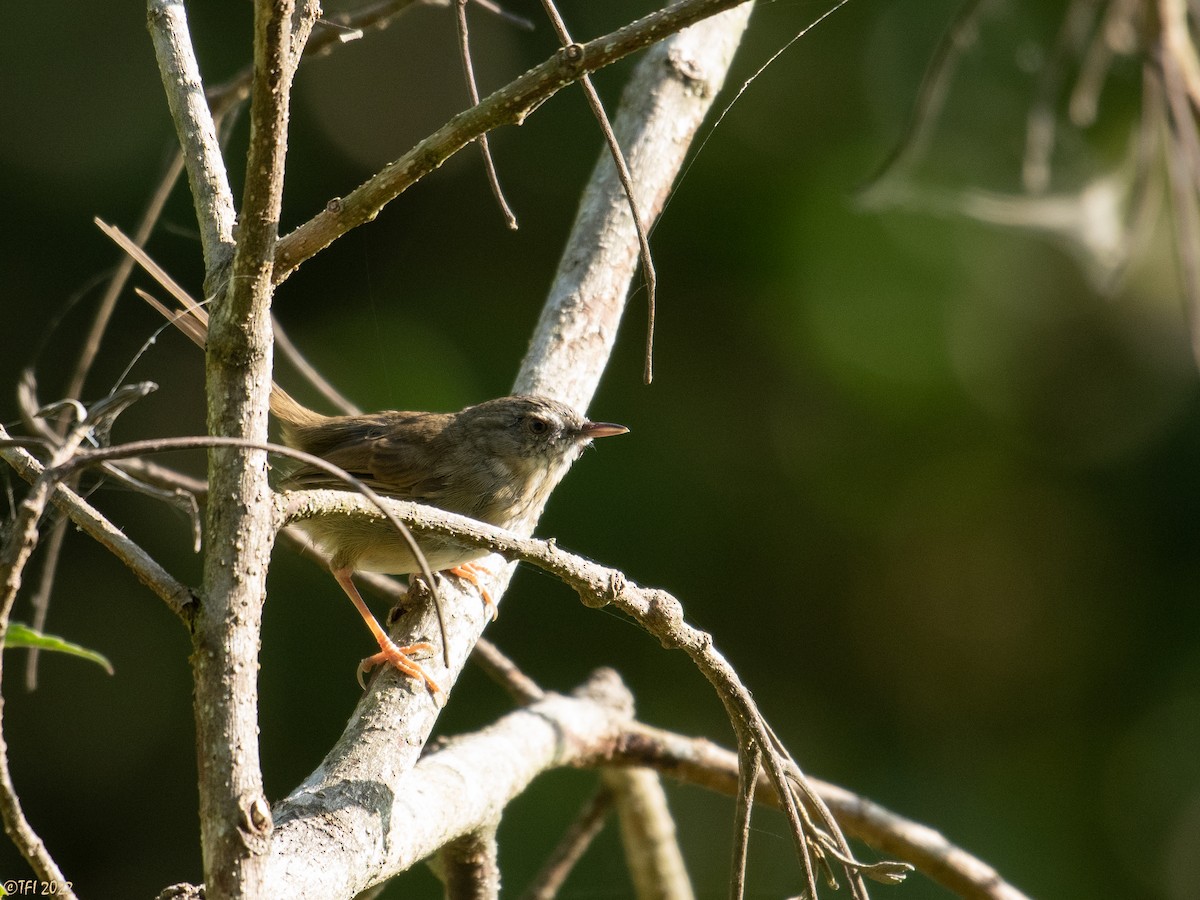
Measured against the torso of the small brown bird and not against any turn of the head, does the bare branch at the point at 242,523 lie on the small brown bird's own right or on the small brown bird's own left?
on the small brown bird's own right

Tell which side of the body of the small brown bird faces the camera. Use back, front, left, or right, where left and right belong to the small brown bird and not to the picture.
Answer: right
